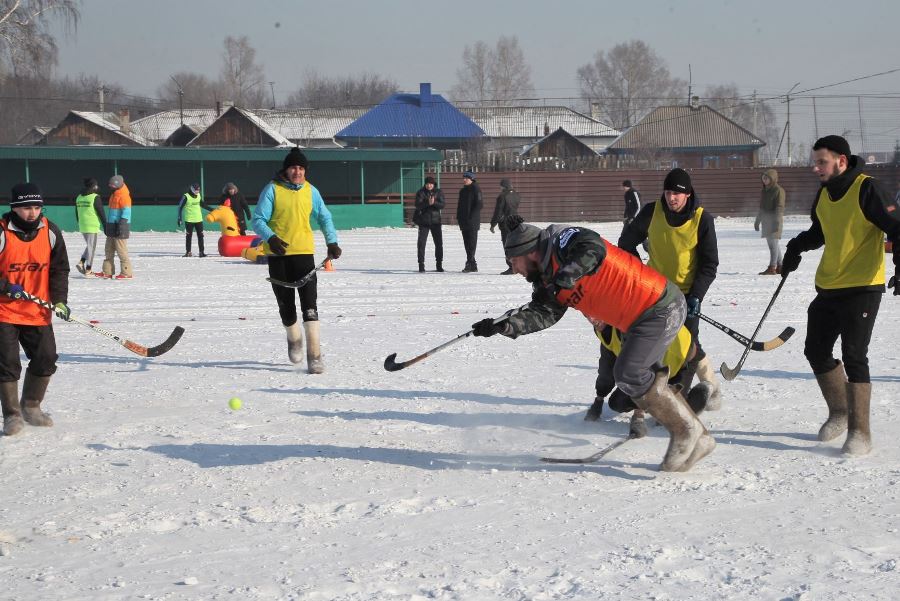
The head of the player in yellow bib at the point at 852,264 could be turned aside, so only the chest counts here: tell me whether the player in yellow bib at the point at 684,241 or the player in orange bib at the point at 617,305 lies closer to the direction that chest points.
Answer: the player in orange bib

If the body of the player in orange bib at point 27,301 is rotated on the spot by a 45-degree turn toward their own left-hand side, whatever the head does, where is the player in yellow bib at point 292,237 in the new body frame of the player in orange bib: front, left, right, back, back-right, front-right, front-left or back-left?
left

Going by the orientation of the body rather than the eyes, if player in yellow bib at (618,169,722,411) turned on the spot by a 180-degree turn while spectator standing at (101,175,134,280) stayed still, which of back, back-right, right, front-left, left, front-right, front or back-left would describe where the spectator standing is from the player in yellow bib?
front-left

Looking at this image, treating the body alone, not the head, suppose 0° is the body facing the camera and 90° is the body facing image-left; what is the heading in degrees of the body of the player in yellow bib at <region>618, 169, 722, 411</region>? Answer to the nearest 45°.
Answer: approximately 0°

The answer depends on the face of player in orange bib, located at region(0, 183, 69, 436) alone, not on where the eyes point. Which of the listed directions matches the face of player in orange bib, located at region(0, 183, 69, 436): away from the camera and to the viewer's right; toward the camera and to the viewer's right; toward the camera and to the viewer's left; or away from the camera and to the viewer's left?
toward the camera and to the viewer's right

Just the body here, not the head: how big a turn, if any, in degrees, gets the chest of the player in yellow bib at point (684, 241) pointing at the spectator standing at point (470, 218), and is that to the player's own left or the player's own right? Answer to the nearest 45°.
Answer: approximately 180°

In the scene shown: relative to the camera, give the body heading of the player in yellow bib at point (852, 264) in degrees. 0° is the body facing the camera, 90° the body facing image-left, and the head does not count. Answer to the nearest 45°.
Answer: approximately 45°

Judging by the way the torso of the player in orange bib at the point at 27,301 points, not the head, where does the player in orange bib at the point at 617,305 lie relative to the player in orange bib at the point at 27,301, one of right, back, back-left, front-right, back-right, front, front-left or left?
front-left

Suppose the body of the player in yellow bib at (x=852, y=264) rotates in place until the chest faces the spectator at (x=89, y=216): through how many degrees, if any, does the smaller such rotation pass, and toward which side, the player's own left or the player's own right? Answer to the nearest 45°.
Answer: approximately 90° to the player's own right

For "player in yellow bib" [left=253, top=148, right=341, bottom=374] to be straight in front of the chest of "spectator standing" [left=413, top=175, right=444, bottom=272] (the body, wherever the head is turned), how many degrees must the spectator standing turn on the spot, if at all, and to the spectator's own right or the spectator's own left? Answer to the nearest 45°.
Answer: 0° — they already face them

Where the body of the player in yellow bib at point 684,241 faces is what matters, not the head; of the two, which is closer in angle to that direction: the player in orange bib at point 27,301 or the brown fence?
the player in orange bib
